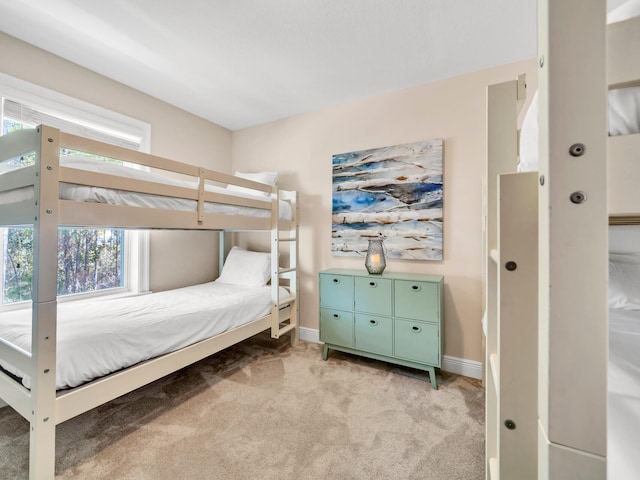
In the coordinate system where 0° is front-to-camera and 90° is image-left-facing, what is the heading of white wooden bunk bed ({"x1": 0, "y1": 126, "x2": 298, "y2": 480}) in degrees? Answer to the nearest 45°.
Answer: approximately 45°

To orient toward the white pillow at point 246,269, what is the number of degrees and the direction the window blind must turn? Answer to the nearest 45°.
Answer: approximately 45° to its left

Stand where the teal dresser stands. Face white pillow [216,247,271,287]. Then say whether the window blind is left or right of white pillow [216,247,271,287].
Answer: left

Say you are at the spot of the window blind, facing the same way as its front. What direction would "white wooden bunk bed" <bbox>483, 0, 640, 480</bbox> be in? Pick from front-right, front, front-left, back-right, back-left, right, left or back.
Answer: front-right

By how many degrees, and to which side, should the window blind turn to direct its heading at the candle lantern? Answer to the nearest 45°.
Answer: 0° — it already faces it
